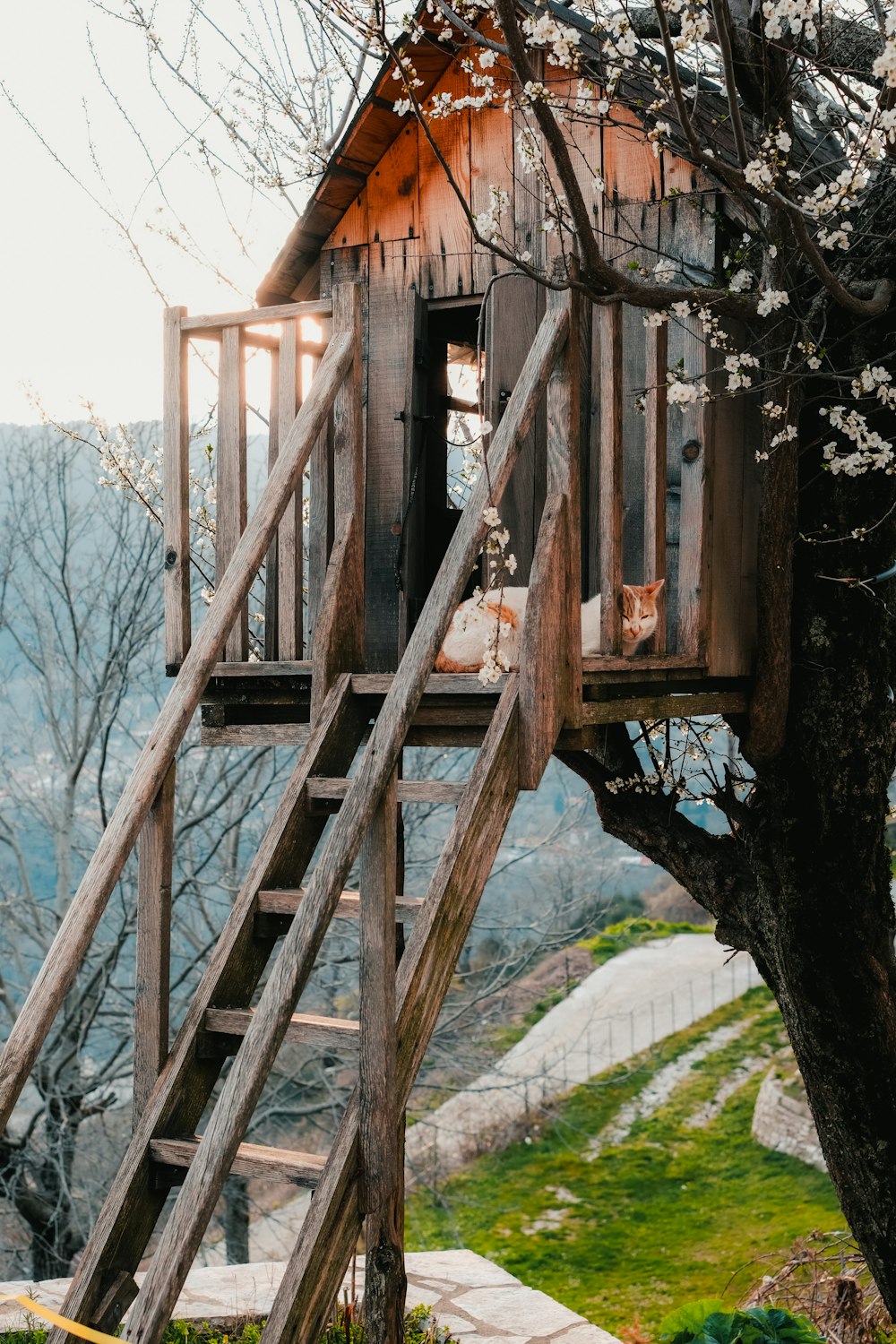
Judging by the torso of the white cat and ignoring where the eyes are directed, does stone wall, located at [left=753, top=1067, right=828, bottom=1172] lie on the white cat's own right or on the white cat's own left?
on the white cat's own left

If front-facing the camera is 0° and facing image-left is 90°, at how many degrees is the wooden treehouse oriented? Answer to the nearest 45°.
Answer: approximately 45°

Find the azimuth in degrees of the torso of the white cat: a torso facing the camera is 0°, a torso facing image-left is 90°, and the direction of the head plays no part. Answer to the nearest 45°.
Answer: approximately 270°

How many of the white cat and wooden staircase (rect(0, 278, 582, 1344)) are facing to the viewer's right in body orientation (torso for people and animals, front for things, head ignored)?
1

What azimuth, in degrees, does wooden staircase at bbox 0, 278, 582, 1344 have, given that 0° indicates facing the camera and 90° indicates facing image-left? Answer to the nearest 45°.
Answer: approximately 45°

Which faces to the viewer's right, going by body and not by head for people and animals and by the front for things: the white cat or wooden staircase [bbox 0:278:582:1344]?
the white cat

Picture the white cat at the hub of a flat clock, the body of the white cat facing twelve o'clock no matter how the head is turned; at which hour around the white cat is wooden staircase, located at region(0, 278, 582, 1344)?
The wooden staircase is roughly at 4 o'clock from the white cat.
